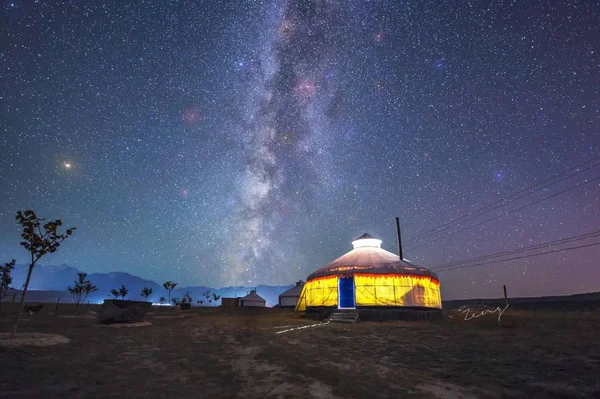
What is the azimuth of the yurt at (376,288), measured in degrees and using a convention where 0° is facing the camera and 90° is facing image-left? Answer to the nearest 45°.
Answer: approximately 0°

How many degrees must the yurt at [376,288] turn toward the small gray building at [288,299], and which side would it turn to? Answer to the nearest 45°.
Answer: approximately 135° to its right
